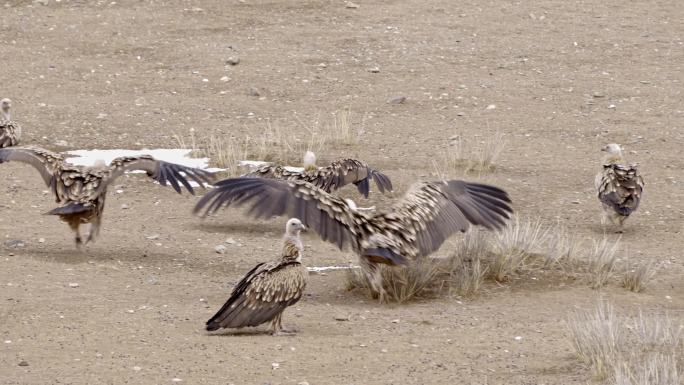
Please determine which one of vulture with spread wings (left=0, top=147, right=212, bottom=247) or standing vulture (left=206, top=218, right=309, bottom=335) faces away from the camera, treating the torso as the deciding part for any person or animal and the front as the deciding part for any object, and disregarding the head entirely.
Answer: the vulture with spread wings

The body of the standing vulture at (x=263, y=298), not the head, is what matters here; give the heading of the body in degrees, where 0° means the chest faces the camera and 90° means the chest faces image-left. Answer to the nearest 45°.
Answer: approximately 270°

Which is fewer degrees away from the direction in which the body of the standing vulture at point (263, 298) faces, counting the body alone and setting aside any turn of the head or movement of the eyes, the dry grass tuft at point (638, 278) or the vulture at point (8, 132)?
the dry grass tuft

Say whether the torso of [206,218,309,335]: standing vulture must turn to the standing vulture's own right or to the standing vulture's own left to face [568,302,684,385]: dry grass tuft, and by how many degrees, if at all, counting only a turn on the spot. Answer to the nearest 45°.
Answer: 0° — it already faces it

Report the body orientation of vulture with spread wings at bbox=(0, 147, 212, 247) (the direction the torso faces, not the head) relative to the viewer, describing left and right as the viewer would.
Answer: facing away from the viewer

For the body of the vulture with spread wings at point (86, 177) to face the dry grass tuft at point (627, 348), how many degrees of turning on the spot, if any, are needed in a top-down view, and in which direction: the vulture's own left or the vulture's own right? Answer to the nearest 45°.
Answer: approximately 135° to the vulture's own right

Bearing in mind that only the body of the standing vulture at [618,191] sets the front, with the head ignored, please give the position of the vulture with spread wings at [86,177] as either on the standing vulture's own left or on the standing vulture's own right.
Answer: on the standing vulture's own left

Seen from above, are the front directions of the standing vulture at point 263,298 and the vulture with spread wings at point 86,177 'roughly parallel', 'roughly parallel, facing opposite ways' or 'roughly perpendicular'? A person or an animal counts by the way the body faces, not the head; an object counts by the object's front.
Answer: roughly perpendicular

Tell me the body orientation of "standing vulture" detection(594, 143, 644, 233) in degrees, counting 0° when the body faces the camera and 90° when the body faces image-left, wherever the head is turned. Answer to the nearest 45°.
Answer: approximately 135°
